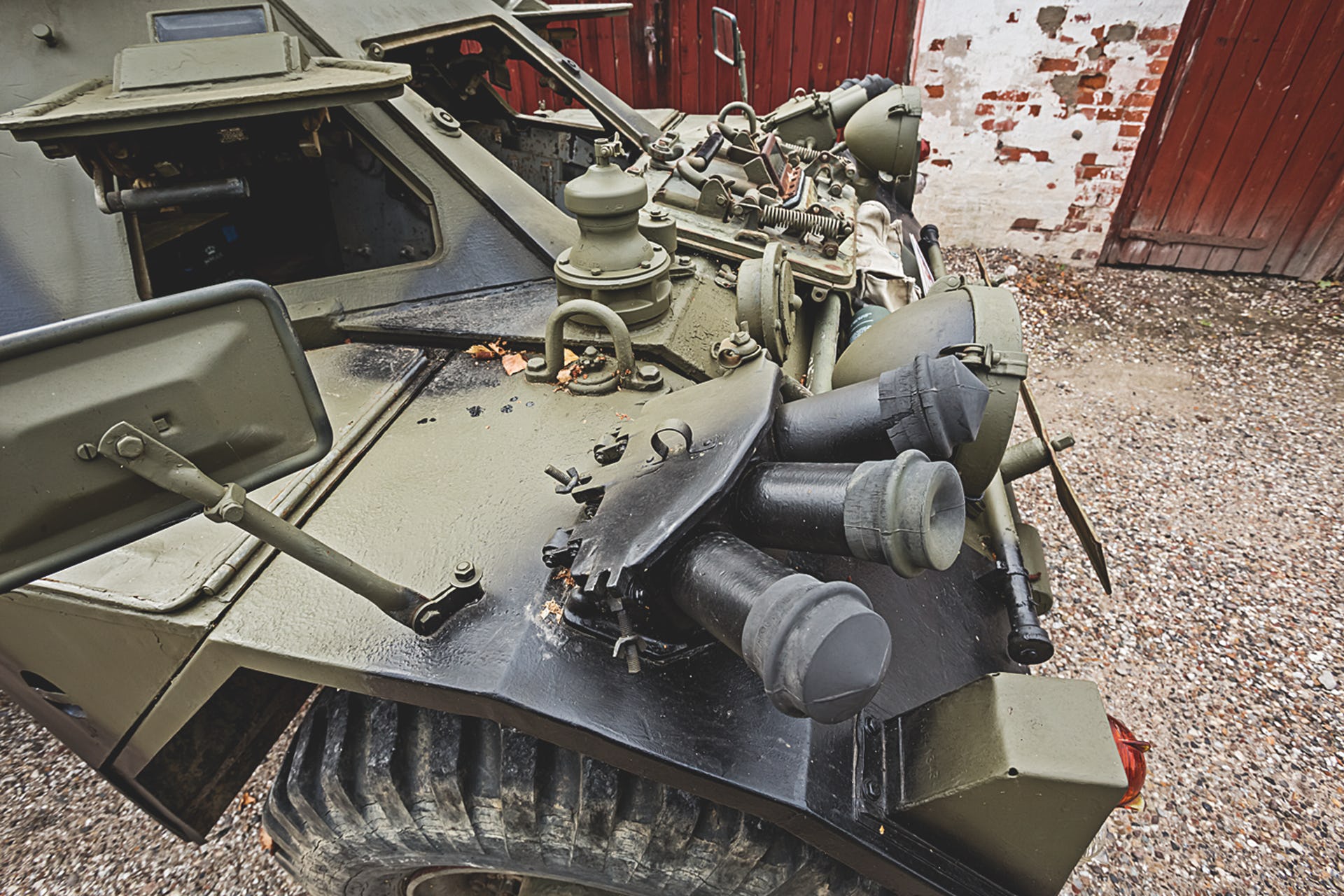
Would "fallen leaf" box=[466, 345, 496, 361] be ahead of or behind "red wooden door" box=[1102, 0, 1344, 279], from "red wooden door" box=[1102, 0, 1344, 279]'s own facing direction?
ahead

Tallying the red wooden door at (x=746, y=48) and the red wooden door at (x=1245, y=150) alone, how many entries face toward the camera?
2

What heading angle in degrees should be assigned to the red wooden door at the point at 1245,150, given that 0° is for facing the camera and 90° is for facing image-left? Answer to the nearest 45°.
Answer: approximately 0°

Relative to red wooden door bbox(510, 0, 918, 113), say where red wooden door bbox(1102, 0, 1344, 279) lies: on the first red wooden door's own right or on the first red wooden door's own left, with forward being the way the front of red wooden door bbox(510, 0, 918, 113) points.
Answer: on the first red wooden door's own left
